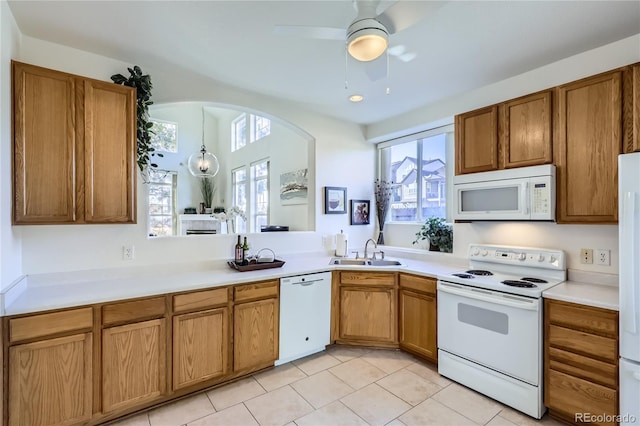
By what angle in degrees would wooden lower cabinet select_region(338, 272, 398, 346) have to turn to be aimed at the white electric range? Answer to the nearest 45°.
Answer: approximately 45° to its left

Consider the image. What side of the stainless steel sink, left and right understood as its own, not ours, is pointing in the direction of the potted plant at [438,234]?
left

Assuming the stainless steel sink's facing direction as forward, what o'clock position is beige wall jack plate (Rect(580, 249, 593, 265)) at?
The beige wall jack plate is roughly at 10 o'clock from the stainless steel sink.

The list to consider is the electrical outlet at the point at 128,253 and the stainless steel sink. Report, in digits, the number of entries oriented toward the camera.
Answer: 2

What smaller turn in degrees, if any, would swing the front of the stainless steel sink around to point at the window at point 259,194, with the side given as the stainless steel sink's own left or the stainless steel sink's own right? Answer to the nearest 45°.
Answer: approximately 135° to the stainless steel sink's own right

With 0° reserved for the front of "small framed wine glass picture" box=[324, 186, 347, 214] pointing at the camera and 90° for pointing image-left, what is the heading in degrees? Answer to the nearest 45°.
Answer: approximately 315°

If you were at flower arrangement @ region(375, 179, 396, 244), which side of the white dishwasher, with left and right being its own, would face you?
left

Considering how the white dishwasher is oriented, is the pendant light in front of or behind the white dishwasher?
behind

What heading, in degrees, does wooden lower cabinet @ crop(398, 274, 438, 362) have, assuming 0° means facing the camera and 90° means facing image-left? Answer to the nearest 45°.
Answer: approximately 45°
